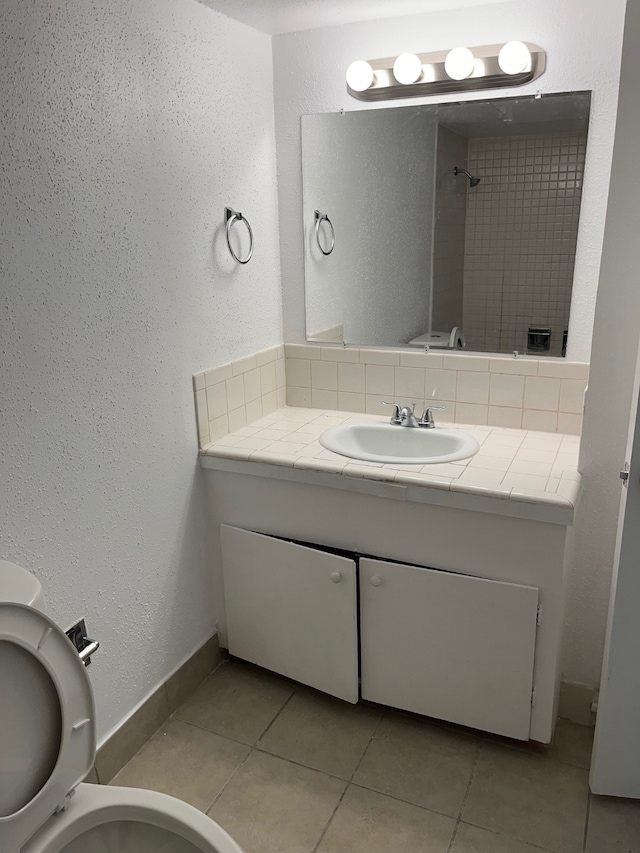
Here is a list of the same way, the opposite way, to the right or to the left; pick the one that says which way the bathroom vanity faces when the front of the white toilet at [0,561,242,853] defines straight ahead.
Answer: to the right

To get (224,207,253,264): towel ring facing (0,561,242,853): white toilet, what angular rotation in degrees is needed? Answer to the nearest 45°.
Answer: approximately 45° to its right

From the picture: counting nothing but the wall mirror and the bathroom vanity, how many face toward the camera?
2

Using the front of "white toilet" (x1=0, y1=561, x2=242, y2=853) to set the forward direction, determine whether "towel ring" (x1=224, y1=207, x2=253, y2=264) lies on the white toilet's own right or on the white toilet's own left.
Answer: on the white toilet's own left

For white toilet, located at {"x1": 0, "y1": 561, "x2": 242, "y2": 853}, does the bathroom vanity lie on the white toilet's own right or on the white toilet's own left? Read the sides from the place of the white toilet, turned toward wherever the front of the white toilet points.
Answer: on the white toilet's own left

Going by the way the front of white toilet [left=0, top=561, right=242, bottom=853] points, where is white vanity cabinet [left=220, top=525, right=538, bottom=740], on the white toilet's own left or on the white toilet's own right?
on the white toilet's own left

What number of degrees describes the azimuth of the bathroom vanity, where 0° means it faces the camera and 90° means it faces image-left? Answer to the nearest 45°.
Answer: approximately 0°

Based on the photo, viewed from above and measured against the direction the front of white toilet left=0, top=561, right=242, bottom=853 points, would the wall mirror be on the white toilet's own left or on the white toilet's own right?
on the white toilet's own left
